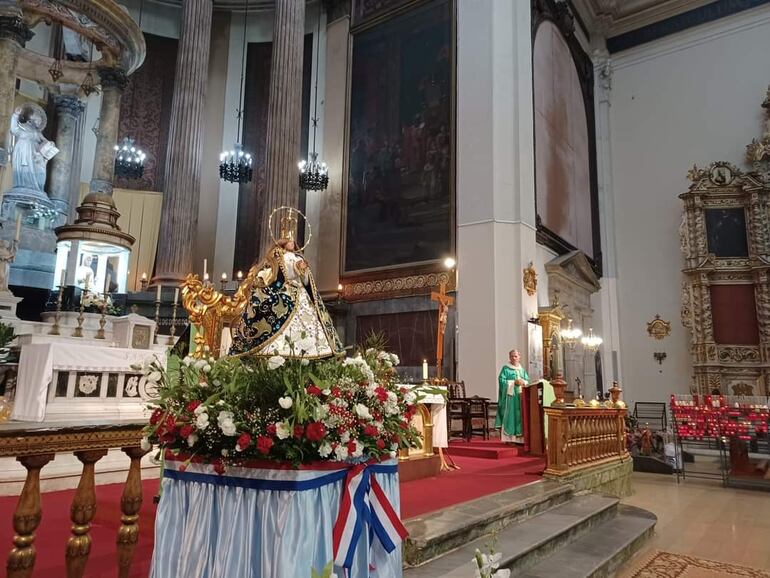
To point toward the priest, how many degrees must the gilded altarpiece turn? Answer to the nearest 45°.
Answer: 0° — it already faces them

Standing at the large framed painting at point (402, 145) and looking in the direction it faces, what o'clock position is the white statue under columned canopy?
The white statue under columned canopy is roughly at 1 o'clock from the large framed painting.

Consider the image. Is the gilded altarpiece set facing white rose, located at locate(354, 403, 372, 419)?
yes

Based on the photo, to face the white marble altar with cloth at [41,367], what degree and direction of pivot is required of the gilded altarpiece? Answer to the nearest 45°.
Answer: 0° — it already faces it

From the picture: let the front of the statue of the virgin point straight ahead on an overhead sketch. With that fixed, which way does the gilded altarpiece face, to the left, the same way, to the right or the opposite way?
to the right

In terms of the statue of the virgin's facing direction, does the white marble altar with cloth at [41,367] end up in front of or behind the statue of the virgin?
behind

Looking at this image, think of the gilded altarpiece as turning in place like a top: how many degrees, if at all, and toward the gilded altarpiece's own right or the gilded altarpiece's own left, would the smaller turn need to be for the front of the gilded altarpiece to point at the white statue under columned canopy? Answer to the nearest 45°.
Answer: approximately 45° to the gilded altarpiece's own right

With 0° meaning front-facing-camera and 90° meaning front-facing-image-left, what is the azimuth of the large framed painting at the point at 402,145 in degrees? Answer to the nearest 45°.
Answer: approximately 45°

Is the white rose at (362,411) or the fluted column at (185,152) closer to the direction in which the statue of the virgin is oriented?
the white rose
